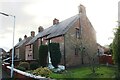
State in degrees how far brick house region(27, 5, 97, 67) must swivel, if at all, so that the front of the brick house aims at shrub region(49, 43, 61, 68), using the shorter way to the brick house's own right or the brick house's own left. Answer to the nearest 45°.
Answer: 0° — it already faces it

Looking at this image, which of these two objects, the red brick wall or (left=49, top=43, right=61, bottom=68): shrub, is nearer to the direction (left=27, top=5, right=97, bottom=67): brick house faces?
the shrub

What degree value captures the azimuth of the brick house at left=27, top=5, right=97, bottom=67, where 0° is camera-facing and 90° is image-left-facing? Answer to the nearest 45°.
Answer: approximately 45°
